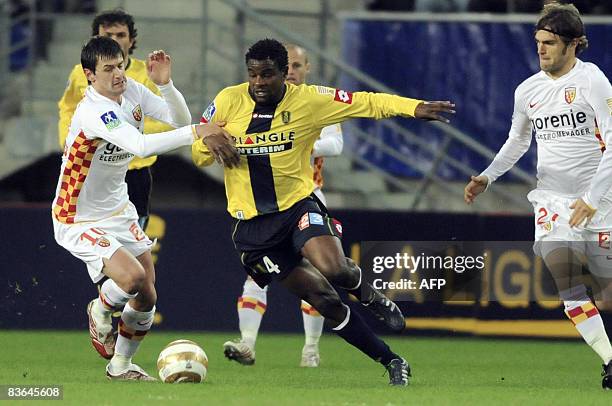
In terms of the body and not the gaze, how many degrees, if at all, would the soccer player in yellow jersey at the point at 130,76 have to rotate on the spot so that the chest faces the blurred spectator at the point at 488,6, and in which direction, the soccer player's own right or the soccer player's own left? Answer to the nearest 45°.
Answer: approximately 135° to the soccer player's own left

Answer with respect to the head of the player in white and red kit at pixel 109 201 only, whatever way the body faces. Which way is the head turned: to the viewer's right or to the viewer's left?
to the viewer's right

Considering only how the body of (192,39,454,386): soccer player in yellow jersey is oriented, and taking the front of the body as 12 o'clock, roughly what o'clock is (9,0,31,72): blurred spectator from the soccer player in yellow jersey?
The blurred spectator is roughly at 5 o'clock from the soccer player in yellow jersey.

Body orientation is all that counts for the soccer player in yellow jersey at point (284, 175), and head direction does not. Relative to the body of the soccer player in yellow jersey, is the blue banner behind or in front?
behind

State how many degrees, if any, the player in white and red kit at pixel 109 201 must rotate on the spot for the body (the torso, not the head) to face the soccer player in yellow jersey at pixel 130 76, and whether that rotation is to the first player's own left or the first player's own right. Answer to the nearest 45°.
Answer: approximately 135° to the first player's own left

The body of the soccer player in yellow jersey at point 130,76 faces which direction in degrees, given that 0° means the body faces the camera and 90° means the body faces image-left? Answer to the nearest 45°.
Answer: approximately 0°

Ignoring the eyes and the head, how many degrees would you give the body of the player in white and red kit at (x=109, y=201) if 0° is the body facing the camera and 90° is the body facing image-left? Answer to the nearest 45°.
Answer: approximately 315°

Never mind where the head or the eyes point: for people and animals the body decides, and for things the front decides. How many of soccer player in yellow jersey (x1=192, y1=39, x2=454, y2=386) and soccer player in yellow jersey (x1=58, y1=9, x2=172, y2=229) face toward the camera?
2

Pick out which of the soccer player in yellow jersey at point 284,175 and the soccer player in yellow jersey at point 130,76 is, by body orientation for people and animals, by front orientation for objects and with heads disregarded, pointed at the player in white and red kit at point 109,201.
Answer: the soccer player in yellow jersey at point 130,76
